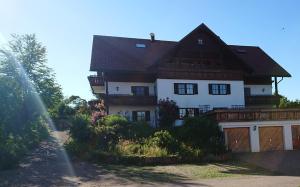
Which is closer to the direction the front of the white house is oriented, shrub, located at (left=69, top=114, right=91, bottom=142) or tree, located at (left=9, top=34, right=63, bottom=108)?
the shrub

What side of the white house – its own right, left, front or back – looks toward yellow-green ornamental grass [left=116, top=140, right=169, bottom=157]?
front

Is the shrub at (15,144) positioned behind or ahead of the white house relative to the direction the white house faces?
ahead

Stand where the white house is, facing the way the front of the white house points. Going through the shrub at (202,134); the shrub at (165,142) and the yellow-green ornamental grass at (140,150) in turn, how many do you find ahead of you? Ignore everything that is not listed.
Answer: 3

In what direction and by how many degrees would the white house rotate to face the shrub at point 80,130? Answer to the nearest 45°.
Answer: approximately 45° to its right

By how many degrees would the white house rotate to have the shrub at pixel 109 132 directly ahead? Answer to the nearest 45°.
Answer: approximately 45° to its right

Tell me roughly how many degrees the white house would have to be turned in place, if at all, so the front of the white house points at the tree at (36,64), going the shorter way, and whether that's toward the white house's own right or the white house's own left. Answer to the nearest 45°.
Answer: approximately 90° to the white house's own right

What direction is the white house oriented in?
toward the camera

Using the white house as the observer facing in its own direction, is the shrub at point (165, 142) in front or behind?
in front
